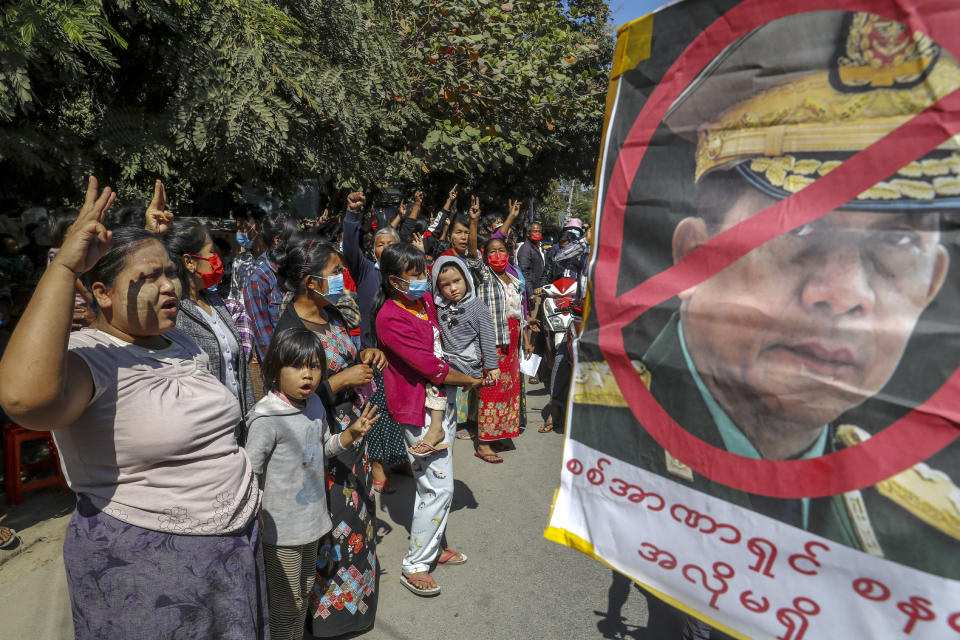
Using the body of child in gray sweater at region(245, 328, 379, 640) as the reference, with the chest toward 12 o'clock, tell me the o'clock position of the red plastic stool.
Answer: The red plastic stool is roughly at 6 o'clock from the child in gray sweater.

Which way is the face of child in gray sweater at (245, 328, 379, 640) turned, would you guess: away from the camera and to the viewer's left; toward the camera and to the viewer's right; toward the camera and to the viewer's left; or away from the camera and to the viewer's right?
toward the camera and to the viewer's right

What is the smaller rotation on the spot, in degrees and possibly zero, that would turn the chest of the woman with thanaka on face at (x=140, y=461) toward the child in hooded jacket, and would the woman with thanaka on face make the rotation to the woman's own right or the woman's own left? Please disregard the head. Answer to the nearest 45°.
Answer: approximately 90° to the woman's own left

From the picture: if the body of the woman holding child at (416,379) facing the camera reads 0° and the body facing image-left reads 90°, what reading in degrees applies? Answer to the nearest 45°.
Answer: approximately 315°

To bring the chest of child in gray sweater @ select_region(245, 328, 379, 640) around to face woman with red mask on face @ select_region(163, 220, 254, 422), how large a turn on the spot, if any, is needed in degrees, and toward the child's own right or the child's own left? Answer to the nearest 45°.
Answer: approximately 180°

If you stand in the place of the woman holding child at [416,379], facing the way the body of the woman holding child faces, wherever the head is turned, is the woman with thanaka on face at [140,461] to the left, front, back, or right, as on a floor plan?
right

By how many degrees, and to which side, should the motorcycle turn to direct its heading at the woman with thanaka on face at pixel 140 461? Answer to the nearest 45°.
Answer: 0° — it already faces them
